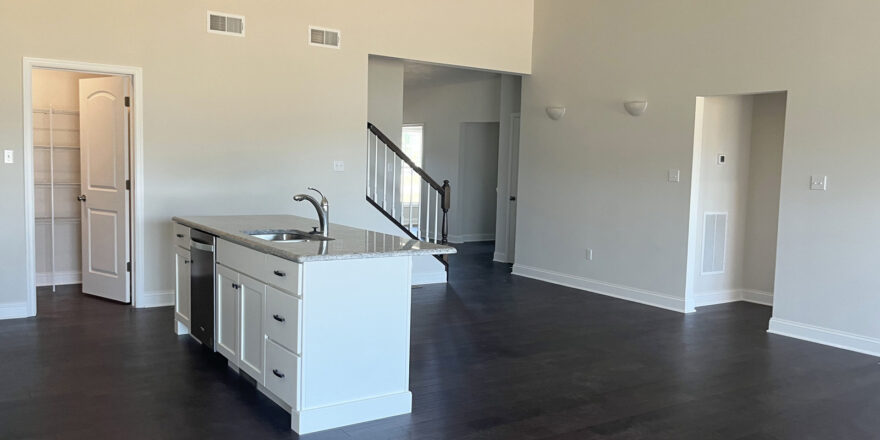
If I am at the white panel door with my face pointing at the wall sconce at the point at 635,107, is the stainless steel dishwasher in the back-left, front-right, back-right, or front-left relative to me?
front-right

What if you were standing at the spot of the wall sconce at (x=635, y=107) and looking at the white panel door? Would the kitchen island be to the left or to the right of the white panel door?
left

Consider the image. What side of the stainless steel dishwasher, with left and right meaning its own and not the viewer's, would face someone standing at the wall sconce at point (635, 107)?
back

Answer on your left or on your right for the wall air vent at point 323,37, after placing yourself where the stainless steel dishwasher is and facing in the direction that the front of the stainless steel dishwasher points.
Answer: on your right

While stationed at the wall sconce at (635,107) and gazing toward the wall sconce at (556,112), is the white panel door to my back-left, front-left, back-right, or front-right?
front-left

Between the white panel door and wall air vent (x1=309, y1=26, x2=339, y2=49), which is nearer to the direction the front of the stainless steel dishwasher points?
the white panel door

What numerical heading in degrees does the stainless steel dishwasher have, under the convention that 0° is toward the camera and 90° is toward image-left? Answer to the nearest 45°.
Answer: approximately 90°

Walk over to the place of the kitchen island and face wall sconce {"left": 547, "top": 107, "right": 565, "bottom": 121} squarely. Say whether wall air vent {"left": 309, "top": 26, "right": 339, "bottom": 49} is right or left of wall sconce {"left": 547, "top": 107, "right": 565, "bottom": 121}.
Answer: left
